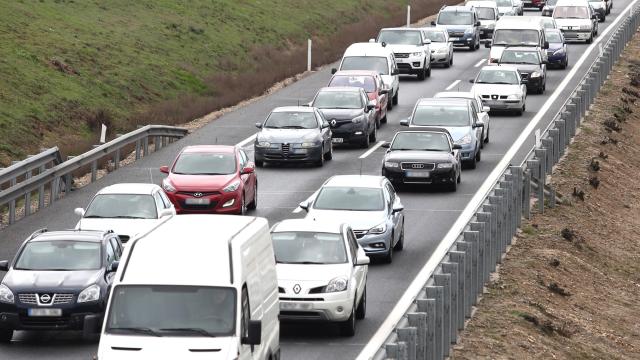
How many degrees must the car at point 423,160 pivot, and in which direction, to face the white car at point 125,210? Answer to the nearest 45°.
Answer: approximately 45° to its right

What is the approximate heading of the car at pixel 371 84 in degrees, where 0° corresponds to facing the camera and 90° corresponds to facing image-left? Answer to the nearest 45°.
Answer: approximately 45°

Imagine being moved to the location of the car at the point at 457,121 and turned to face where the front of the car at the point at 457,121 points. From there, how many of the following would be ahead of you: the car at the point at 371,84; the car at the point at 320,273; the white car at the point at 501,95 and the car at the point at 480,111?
1

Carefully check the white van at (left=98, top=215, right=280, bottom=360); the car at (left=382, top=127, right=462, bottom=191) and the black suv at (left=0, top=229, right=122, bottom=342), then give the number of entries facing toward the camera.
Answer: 3

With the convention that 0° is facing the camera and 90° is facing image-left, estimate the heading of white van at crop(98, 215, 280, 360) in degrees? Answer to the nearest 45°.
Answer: approximately 0°

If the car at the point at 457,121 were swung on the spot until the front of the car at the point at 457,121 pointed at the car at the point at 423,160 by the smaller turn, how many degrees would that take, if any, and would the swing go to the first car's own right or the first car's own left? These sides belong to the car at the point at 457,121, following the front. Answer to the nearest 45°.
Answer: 0° — it already faces it

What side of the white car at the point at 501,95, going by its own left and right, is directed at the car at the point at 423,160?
front

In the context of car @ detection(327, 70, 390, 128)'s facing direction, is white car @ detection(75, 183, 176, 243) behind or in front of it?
in front

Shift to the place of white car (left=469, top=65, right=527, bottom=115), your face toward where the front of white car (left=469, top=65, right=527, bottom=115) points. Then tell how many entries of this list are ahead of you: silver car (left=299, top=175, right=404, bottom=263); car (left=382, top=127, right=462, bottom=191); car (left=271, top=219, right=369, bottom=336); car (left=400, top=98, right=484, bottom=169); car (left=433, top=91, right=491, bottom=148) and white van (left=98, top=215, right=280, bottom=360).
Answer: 6

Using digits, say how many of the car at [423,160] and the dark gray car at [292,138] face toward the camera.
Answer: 2

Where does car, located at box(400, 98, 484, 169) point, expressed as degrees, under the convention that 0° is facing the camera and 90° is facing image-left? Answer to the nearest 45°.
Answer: approximately 0°

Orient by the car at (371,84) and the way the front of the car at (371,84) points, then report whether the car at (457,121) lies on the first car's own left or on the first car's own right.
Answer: on the first car's own left
